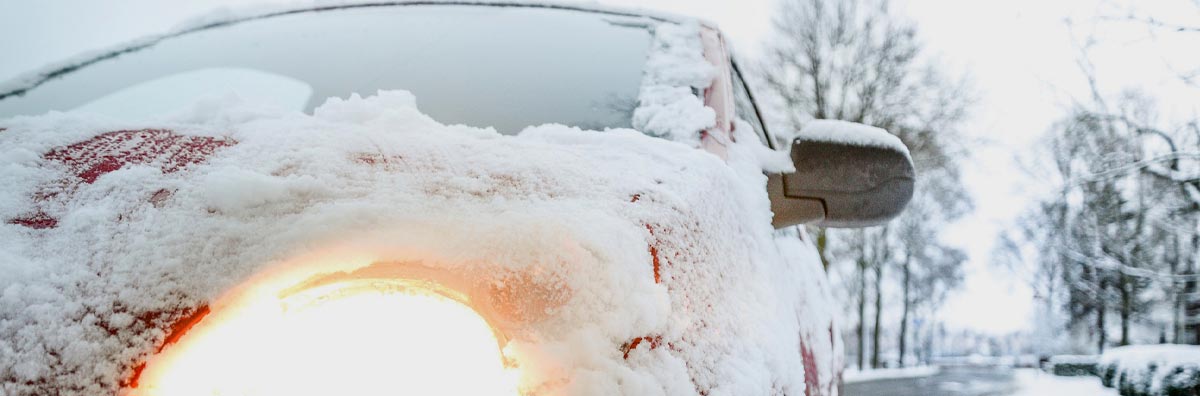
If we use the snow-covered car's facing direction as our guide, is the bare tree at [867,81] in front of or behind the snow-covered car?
behind

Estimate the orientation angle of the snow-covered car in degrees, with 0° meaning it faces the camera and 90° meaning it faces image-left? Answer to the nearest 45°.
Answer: approximately 45°

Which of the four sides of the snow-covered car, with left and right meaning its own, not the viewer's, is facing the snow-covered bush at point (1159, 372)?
back

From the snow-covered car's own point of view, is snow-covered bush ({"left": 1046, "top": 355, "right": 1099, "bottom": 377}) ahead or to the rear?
to the rear
